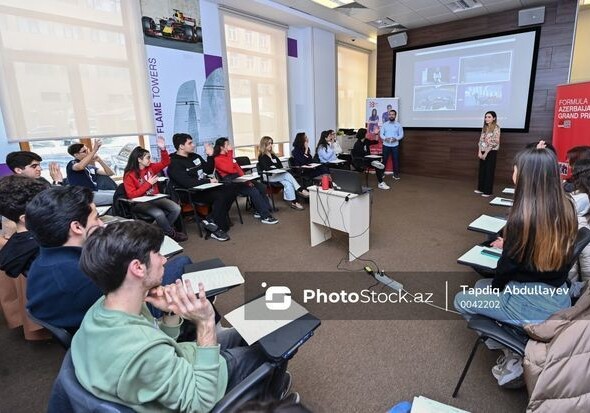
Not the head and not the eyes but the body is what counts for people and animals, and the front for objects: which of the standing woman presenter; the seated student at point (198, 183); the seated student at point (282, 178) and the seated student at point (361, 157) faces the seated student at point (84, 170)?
the standing woman presenter

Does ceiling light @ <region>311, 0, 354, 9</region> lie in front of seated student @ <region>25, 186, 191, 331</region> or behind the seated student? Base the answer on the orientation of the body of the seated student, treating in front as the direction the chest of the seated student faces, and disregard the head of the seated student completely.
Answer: in front

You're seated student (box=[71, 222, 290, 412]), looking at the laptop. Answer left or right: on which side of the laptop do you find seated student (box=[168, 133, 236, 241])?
left

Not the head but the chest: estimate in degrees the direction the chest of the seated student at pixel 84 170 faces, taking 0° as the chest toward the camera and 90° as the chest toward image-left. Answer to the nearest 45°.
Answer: approximately 315°

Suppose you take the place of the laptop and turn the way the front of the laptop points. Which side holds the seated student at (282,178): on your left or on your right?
on your left
